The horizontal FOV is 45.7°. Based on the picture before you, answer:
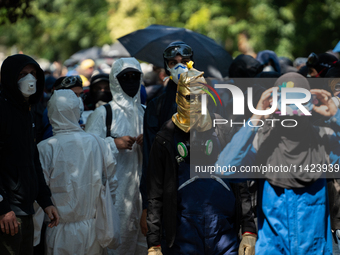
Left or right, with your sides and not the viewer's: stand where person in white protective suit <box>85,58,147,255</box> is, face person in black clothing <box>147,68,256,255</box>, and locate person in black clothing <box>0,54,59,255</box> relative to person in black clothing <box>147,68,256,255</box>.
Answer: right

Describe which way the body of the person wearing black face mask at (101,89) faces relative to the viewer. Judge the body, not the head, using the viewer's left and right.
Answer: facing the viewer and to the right of the viewer

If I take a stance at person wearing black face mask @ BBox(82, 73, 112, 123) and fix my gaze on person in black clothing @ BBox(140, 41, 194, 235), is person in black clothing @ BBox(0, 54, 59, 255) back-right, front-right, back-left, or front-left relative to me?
front-right

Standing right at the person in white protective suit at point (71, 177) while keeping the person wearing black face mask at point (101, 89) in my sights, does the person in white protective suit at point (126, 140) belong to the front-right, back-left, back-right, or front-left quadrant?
front-right

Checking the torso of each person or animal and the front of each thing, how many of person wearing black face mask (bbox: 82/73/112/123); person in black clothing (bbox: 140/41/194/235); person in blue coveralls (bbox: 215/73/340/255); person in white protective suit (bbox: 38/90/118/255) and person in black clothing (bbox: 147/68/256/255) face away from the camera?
1

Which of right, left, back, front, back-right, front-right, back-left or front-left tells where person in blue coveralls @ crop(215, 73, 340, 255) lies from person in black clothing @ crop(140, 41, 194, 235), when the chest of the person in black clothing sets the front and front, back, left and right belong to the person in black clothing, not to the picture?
front-left

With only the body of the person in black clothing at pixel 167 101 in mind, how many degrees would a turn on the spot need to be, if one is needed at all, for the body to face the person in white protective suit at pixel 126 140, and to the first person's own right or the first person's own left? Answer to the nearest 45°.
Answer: approximately 135° to the first person's own right

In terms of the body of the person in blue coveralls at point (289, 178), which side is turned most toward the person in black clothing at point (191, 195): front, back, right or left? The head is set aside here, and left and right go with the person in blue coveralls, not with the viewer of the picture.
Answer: right

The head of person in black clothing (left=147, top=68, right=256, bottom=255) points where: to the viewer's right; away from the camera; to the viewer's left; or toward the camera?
toward the camera

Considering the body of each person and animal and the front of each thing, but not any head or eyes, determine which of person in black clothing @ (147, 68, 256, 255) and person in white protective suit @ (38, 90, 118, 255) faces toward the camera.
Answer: the person in black clothing

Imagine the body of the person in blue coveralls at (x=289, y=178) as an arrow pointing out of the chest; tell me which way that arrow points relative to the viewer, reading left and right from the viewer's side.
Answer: facing the viewer

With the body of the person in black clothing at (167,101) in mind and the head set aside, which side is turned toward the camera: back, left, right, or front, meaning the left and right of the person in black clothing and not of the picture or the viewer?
front
